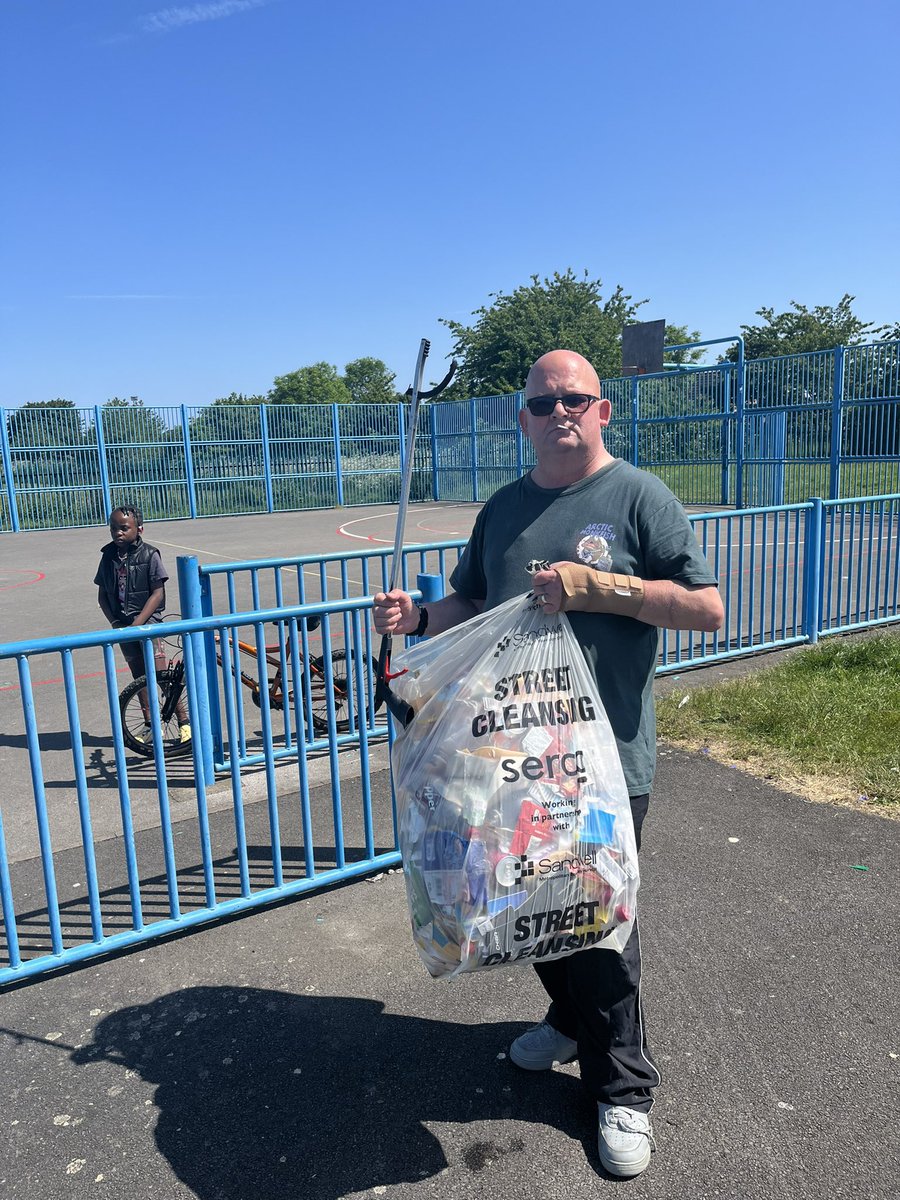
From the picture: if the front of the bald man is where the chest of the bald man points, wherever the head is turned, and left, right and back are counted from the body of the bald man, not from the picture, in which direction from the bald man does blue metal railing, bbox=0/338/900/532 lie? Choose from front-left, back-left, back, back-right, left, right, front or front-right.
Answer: back-right

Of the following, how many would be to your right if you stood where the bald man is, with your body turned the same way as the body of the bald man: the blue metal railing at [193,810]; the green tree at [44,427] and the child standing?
3

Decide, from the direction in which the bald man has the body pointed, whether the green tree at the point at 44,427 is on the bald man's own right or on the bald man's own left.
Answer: on the bald man's own right

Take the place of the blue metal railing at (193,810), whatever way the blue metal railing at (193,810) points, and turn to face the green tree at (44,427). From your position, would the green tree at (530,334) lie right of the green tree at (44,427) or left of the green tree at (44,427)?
right

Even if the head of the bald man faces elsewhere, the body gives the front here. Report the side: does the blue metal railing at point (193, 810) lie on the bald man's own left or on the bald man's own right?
on the bald man's own right

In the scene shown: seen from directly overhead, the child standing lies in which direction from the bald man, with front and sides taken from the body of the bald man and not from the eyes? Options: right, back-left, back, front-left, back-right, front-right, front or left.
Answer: right

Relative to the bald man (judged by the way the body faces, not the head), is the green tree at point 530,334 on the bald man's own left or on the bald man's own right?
on the bald man's own right

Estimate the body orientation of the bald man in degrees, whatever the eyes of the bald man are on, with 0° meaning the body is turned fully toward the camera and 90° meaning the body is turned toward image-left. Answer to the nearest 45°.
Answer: approximately 45°

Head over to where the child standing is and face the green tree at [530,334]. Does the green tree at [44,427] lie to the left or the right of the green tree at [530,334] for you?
left
